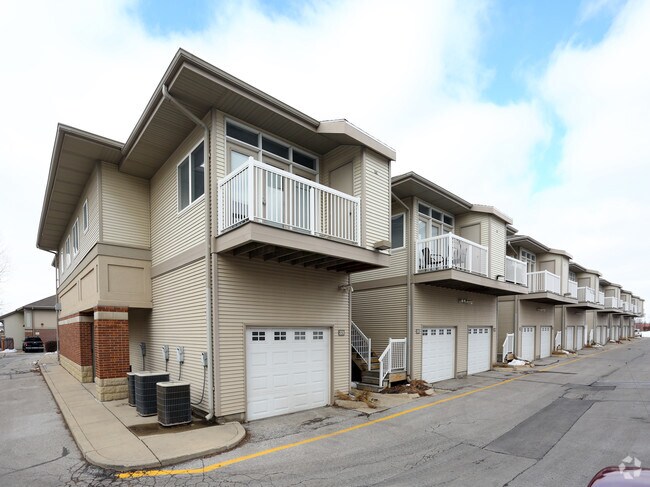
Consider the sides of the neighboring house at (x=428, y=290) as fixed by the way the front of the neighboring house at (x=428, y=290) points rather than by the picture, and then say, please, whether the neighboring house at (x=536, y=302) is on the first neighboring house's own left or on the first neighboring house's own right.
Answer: on the first neighboring house's own left

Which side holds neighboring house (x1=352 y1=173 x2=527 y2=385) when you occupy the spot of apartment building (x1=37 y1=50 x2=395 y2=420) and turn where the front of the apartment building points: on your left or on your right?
on your left

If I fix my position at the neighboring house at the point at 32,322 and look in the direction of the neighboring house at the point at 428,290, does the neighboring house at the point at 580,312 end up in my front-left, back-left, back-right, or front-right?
front-left

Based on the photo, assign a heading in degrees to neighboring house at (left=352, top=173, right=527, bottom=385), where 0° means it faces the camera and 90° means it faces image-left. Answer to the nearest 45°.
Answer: approximately 315°

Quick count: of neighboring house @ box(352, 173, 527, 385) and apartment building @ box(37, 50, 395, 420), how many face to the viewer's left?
0

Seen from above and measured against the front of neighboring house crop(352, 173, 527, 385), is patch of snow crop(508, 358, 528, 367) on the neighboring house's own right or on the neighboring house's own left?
on the neighboring house's own left

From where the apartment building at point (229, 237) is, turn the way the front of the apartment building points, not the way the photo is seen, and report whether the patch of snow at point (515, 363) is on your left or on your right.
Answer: on your left

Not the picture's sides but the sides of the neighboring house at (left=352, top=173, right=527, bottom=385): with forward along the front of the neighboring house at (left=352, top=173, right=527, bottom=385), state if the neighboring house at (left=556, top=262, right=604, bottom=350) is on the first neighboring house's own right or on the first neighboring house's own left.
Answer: on the first neighboring house's own left

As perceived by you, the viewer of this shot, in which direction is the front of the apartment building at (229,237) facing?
facing the viewer and to the right of the viewer
